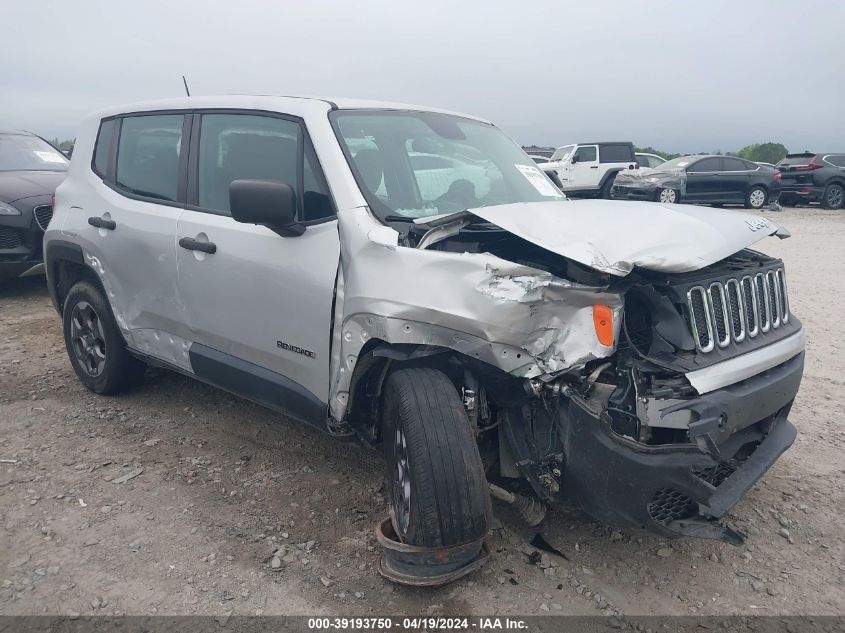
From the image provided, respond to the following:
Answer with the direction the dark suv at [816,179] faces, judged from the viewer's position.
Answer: facing away from the viewer and to the right of the viewer

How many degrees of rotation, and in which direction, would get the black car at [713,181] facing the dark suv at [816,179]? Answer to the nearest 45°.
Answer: approximately 180°

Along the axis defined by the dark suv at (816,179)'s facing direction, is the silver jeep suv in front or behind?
behind

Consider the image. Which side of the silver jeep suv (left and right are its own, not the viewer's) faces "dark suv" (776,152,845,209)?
left

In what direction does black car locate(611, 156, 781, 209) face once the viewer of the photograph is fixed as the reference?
facing the viewer and to the left of the viewer

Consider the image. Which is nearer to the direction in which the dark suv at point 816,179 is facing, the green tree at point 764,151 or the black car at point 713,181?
the green tree

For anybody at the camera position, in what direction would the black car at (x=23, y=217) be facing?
facing the viewer and to the right of the viewer

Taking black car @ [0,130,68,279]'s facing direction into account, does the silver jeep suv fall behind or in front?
in front

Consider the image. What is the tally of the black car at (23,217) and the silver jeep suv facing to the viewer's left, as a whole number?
0

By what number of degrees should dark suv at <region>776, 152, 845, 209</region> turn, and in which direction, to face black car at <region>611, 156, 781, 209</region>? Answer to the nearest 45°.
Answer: approximately 180°

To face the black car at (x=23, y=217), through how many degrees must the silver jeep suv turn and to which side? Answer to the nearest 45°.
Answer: approximately 180°
